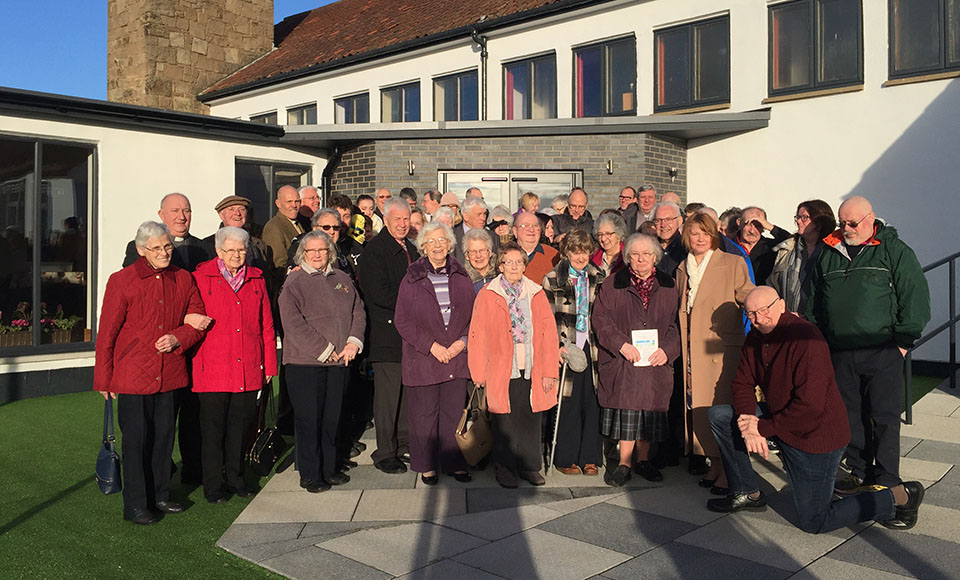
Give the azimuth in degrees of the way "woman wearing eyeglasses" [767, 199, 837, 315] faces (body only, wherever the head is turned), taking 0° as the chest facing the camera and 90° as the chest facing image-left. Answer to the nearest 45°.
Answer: approximately 45°

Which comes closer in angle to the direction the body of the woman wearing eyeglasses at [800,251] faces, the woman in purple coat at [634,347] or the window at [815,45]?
the woman in purple coat

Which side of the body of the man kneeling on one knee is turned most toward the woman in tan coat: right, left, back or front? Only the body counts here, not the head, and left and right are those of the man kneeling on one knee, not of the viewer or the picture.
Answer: right

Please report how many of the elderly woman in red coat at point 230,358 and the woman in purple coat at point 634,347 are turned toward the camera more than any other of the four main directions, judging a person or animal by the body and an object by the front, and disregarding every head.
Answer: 2

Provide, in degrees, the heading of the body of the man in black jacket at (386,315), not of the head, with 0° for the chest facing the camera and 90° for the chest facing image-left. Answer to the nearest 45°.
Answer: approximately 315°

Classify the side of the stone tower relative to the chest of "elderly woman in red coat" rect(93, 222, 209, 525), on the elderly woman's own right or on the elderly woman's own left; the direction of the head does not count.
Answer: on the elderly woman's own left

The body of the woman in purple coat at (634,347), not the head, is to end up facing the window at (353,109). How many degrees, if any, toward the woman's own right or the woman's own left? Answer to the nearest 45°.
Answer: approximately 135° to the woman's own right

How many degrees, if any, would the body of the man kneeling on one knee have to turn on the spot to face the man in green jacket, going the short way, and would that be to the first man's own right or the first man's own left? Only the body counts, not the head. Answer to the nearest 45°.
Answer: approximately 180°

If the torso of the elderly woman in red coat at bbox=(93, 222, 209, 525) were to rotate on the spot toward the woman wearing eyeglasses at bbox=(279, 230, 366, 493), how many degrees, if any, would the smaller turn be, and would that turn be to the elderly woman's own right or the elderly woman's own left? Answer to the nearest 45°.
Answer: approximately 45° to the elderly woman's own left
